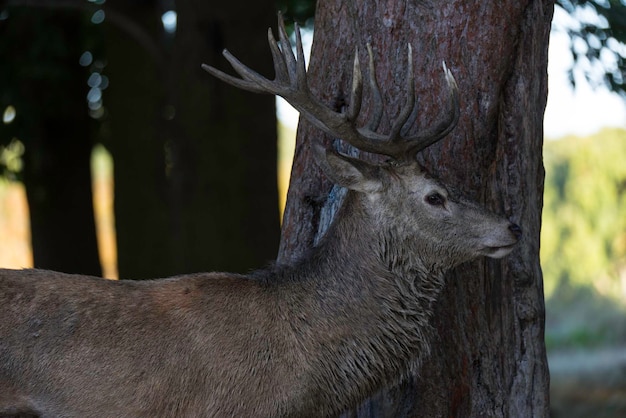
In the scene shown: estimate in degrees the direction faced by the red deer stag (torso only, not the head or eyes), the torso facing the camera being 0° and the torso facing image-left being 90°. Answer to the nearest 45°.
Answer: approximately 270°

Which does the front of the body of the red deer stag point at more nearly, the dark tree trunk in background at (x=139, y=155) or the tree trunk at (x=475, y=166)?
the tree trunk

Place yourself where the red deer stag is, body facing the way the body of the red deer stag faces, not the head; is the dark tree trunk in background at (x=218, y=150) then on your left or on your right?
on your left

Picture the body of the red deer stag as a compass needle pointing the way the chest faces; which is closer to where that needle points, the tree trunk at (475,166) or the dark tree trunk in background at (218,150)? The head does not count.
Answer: the tree trunk

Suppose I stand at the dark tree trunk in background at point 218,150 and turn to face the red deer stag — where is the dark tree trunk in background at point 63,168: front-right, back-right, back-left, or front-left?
back-right

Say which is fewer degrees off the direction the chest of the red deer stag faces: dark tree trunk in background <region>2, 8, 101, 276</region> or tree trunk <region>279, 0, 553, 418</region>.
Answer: the tree trunk

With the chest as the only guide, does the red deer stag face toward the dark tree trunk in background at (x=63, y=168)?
no

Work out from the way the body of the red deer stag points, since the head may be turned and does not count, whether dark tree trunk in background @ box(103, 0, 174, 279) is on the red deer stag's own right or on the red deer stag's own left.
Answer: on the red deer stag's own left
